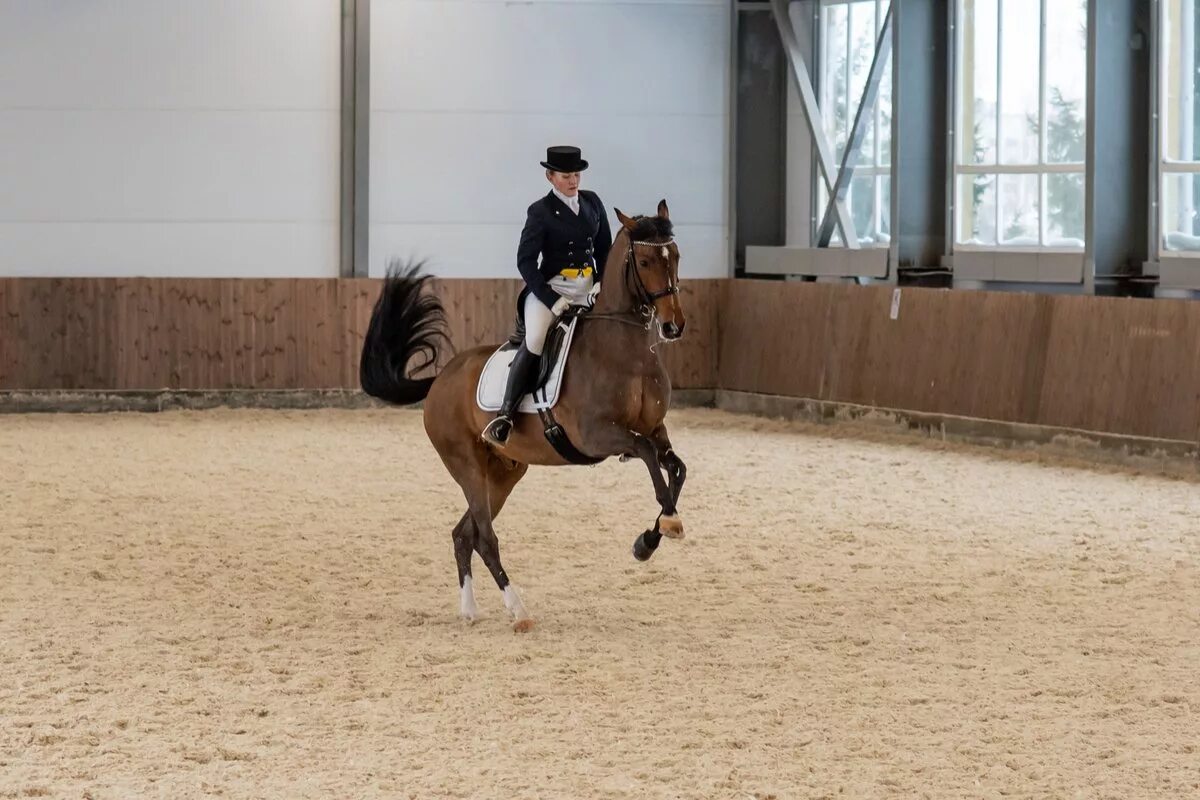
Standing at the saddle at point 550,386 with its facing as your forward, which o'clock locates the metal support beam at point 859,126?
The metal support beam is roughly at 8 o'clock from the saddle.

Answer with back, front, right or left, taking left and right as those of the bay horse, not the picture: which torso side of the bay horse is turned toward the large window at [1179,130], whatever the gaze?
left

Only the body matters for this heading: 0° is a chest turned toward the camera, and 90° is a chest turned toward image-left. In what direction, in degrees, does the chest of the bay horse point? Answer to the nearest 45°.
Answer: approximately 315°

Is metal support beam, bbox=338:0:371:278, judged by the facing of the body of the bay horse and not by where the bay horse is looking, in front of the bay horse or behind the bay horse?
behind

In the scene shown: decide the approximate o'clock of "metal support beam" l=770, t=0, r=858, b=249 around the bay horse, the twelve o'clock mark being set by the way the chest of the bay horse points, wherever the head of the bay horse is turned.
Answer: The metal support beam is roughly at 8 o'clock from the bay horse.

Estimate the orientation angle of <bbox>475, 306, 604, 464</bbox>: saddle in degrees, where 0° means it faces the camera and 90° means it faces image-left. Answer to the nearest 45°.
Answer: approximately 315°

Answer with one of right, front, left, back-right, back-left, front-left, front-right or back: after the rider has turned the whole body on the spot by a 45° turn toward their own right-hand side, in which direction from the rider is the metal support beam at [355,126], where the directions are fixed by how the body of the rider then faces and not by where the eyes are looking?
back

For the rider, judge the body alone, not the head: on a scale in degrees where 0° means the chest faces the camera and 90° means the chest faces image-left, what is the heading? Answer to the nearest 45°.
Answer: approximately 315°
